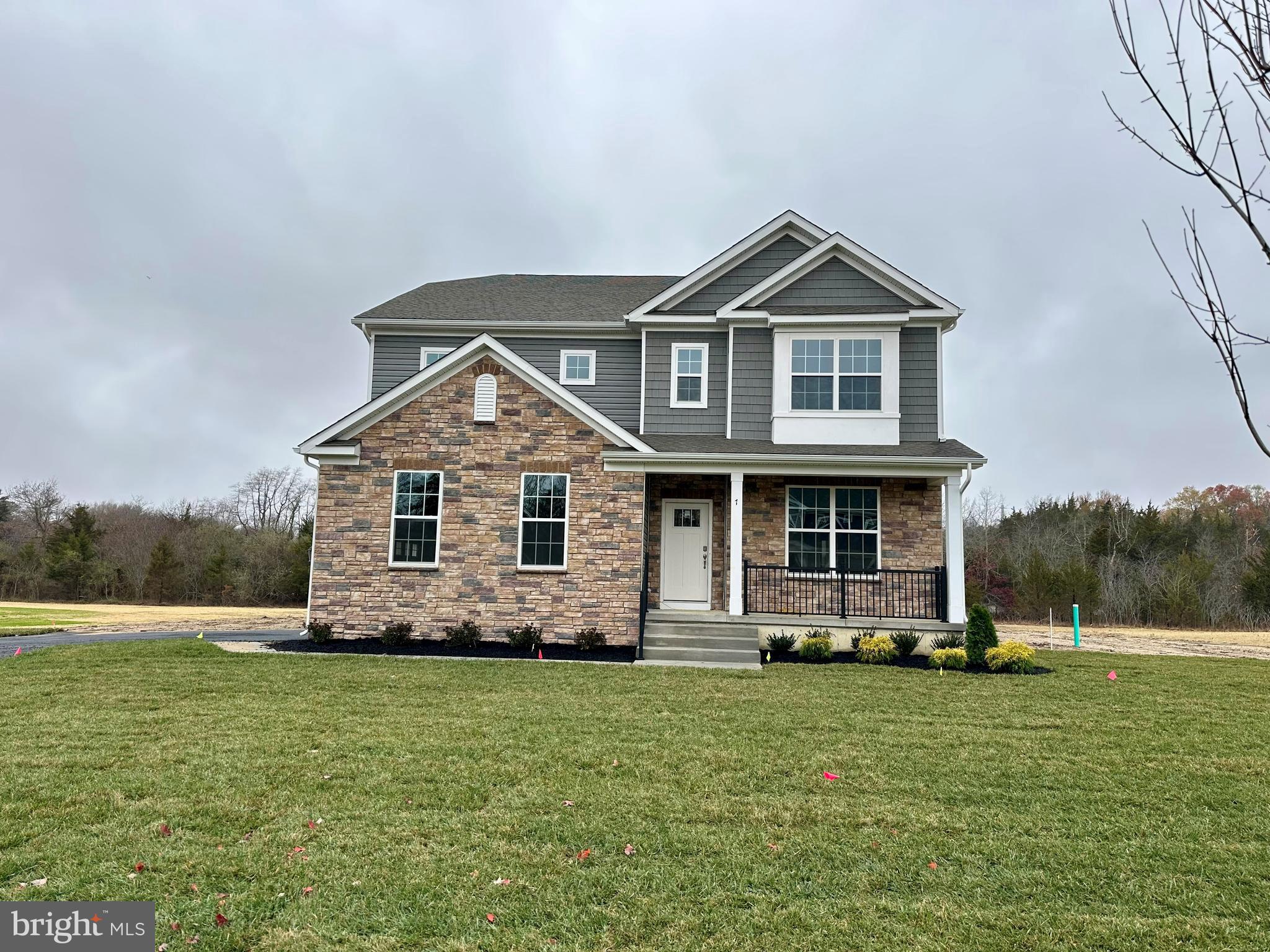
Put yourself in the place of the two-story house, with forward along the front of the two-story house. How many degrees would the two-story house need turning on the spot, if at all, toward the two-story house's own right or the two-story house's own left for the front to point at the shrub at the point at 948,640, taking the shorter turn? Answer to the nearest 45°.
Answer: approximately 90° to the two-story house's own left

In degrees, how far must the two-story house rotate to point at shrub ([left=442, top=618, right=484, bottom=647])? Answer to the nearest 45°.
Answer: approximately 90° to its right

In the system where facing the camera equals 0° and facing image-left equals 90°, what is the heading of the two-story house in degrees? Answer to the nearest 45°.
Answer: approximately 0°

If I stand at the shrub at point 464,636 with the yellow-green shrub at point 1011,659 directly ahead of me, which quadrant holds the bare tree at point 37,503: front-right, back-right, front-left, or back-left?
back-left

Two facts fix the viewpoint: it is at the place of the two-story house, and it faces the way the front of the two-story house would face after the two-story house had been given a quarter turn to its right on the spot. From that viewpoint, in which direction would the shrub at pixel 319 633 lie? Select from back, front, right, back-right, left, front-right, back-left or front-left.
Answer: front

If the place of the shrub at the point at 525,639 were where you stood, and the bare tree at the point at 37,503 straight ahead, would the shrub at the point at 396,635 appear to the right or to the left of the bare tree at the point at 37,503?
left

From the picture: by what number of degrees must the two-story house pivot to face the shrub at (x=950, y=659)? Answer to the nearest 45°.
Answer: approximately 45° to its left
